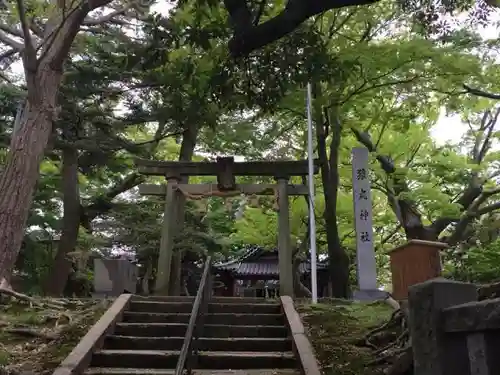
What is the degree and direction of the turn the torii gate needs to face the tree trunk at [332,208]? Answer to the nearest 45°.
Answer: approximately 90° to its left

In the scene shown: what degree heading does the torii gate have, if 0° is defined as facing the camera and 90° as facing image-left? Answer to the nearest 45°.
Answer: approximately 0°

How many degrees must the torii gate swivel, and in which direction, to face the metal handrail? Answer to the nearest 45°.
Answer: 0° — it already faces it

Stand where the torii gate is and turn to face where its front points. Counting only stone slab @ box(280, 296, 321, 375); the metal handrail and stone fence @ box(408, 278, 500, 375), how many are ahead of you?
3

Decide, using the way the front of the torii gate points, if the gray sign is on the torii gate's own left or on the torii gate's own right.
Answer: on the torii gate's own left

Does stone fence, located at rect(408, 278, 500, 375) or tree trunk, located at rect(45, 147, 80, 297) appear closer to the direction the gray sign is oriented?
the stone fence

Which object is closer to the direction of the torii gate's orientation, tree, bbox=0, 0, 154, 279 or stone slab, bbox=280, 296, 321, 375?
the stone slab

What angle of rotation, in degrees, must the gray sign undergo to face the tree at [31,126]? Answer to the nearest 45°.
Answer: approximately 45° to its right

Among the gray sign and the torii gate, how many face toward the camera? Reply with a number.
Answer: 2

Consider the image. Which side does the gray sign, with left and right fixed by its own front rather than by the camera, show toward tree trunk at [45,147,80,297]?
right

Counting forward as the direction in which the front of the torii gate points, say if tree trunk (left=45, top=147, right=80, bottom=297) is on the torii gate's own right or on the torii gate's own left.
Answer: on the torii gate's own right
